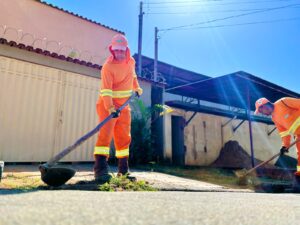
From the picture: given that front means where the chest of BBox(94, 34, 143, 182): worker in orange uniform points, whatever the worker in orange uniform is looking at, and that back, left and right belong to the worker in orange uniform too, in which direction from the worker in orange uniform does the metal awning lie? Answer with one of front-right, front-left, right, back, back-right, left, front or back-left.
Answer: back-left

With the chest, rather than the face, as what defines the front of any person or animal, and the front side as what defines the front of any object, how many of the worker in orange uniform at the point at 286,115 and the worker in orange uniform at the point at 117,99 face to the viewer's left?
1

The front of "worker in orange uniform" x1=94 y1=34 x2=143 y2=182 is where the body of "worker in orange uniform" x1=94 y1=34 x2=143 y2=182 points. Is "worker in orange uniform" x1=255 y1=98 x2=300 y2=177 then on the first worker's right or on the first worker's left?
on the first worker's left

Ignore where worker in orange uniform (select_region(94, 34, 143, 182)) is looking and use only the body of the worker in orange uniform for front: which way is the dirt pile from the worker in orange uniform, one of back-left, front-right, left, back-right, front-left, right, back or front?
back-left

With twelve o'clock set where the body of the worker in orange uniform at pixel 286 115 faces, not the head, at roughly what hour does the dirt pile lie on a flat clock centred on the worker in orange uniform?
The dirt pile is roughly at 2 o'clock from the worker in orange uniform.

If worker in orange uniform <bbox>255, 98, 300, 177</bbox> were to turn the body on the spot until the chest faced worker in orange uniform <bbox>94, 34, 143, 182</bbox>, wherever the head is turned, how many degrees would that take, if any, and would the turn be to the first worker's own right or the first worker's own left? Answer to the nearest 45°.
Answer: approximately 45° to the first worker's own left

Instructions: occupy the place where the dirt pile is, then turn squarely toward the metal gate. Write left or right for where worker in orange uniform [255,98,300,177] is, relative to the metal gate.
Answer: left

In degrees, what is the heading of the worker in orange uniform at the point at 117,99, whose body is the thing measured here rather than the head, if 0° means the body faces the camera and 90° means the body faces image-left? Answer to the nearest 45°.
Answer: approximately 0°

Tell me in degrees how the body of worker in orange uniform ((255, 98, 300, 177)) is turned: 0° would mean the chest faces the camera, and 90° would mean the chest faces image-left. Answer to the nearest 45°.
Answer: approximately 90°
